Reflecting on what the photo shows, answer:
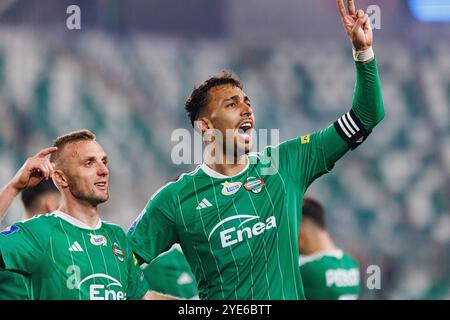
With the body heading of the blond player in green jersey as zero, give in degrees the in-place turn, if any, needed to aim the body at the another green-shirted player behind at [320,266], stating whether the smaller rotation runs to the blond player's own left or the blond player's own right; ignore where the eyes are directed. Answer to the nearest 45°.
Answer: approximately 90° to the blond player's own left

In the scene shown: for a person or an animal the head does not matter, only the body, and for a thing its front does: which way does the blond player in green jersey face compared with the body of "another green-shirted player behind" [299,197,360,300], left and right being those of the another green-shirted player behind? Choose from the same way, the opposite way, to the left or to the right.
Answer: the opposite way

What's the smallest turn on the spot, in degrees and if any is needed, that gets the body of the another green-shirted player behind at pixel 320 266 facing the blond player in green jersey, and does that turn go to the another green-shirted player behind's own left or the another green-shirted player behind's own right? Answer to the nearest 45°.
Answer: approximately 90° to the another green-shirted player behind's own left

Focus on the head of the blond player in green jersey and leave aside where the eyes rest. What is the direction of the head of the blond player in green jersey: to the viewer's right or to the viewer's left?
to the viewer's right

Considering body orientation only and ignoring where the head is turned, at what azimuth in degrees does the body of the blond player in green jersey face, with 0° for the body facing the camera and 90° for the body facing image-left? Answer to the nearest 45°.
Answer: approximately 315°
